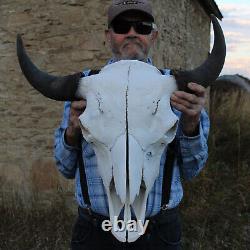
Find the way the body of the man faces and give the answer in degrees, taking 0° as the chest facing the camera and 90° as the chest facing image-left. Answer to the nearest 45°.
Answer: approximately 0°

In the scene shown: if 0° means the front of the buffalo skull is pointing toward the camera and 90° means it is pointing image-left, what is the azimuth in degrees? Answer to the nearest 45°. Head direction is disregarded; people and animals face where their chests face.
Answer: approximately 0°
